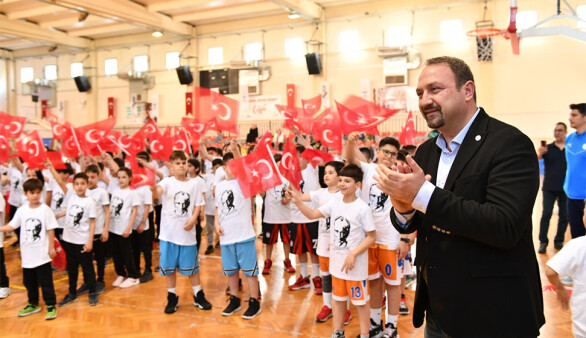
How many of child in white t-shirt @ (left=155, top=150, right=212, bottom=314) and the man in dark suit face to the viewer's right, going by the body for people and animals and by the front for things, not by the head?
0

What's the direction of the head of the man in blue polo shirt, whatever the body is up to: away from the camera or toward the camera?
toward the camera

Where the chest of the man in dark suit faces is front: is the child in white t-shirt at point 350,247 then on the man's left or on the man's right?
on the man's right

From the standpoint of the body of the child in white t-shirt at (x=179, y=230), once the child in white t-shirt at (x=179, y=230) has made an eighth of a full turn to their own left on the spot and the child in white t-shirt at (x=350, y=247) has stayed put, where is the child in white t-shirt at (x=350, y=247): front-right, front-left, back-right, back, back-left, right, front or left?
front

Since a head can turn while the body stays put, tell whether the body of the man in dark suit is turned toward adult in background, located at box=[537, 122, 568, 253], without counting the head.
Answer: no

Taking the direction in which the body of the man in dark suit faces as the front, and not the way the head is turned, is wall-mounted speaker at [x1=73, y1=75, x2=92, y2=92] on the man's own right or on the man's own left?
on the man's own right

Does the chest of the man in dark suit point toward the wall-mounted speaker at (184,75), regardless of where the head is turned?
no

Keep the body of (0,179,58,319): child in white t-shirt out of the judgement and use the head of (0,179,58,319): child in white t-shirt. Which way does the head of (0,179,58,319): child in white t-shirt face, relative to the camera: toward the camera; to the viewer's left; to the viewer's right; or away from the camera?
toward the camera

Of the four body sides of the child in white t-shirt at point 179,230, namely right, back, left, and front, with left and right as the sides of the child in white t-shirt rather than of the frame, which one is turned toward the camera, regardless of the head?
front

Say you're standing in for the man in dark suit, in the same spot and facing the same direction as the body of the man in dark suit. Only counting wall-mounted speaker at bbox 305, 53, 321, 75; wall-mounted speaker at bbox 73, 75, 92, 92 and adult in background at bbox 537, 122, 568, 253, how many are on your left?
0

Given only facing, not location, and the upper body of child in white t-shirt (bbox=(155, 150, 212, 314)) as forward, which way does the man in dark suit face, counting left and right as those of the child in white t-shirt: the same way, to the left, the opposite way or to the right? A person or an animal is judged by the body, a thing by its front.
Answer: to the right

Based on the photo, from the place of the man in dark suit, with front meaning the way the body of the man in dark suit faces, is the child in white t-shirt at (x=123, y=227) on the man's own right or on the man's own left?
on the man's own right

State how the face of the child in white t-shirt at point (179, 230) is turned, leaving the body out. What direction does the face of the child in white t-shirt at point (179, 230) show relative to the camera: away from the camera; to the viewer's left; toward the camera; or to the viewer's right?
toward the camera

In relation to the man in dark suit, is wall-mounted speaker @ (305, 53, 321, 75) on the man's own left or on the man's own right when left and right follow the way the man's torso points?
on the man's own right

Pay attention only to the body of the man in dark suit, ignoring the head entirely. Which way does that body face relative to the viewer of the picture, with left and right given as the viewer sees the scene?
facing the viewer and to the left of the viewer

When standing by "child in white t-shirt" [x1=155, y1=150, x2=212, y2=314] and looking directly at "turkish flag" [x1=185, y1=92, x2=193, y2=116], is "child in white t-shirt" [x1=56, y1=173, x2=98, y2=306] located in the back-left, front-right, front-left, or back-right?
front-left

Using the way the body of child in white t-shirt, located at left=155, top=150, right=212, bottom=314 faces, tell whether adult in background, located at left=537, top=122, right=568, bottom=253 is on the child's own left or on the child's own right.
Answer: on the child's own left

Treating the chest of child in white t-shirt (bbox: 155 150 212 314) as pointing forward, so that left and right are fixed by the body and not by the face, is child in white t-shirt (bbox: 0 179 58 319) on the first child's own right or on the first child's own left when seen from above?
on the first child's own right

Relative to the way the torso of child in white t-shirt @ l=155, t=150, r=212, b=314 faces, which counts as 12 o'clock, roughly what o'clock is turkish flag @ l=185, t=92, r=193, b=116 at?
The turkish flag is roughly at 6 o'clock from the child in white t-shirt.
